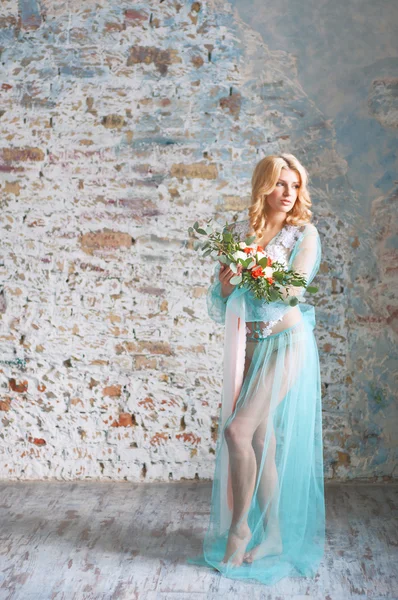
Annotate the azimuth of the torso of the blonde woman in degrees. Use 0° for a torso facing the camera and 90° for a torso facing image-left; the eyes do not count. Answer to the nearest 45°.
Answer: approximately 45°
